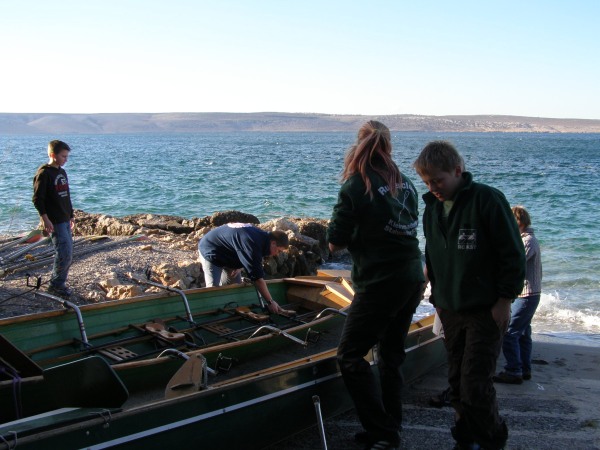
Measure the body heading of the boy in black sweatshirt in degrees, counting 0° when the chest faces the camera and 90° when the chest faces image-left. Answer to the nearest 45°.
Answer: approximately 315°

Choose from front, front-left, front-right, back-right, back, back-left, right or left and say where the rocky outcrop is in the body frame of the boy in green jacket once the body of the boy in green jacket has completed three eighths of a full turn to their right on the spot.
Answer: front-left

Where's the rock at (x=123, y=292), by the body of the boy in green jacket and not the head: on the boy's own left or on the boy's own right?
on the boy's own right

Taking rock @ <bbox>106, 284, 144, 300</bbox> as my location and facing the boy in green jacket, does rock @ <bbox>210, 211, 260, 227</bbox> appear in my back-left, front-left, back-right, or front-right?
back-left

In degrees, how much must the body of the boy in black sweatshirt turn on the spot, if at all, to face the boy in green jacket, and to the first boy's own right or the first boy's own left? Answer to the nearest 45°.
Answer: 0° — they already face them

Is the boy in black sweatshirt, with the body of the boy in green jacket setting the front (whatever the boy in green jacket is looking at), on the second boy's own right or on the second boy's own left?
on the second boy's own right

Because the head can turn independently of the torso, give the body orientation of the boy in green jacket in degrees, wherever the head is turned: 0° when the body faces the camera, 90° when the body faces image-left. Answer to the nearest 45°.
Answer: approximately 45°
